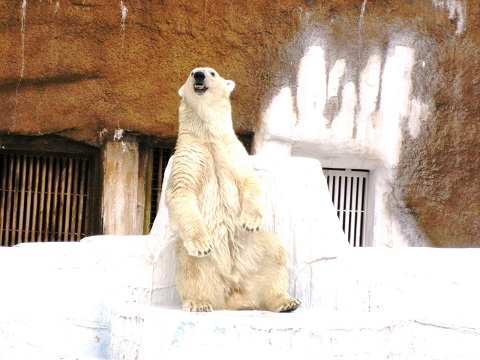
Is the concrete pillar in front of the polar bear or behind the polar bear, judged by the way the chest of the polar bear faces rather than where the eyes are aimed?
behind

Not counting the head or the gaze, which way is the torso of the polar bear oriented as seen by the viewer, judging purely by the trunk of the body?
toward the camera

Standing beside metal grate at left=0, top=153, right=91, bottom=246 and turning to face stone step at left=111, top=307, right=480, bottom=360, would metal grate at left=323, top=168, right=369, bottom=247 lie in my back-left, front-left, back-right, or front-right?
front-left

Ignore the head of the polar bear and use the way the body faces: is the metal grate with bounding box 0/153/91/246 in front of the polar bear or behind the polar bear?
behind
